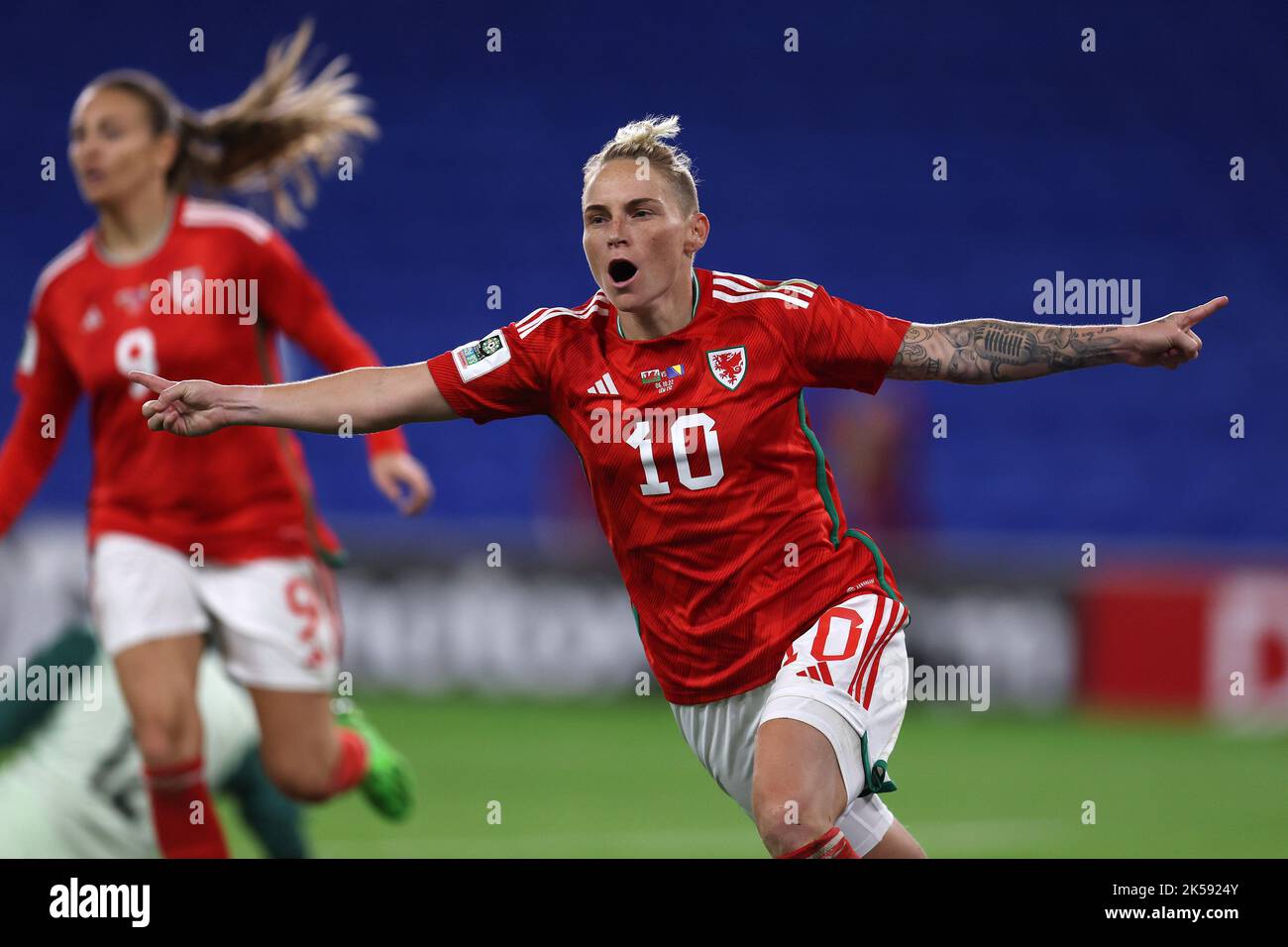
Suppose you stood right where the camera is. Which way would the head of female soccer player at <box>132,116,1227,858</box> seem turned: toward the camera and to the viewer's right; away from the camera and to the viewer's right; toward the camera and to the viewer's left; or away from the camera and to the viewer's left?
toward the camera and to the viewer's left

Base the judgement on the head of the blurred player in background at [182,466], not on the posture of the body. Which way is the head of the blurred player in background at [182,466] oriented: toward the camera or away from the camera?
toward the camera

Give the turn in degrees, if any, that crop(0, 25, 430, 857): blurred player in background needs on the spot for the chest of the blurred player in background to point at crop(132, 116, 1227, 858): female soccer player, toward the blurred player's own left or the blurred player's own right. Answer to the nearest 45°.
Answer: approximately 90° to the blurred player's own left
